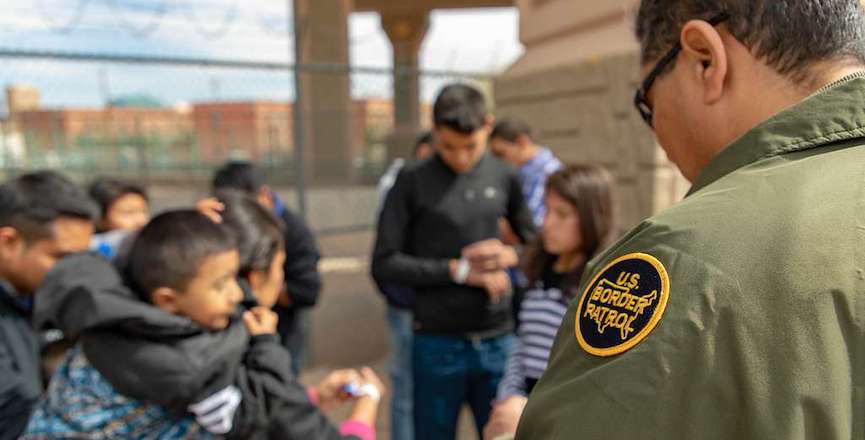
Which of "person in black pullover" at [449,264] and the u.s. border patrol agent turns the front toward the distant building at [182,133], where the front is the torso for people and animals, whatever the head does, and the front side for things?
the u.s. border patrol agent

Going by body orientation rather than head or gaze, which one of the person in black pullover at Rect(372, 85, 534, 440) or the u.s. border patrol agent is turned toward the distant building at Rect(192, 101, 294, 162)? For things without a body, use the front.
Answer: the u.s. border patrol agent

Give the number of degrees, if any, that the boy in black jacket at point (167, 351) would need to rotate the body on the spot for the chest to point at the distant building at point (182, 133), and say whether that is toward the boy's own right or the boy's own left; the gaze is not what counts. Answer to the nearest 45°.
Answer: approximately 90° to the boy's own left

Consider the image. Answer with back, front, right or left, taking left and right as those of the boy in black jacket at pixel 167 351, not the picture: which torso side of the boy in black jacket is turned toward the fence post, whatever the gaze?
left

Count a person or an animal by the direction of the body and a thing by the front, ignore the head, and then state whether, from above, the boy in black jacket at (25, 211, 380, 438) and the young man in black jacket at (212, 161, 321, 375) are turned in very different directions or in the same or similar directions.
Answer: very different directions

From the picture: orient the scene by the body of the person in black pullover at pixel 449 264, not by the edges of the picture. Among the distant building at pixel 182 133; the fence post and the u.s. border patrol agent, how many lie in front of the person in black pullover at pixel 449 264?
1

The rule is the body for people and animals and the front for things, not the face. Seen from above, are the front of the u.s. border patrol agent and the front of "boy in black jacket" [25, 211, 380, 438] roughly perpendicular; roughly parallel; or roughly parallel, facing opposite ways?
roughly perpendicular

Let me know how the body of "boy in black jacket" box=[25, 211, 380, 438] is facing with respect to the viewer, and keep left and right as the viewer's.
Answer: facing to the right of the viewer

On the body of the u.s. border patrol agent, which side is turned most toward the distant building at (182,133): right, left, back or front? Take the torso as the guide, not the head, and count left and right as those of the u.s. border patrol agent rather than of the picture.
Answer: front

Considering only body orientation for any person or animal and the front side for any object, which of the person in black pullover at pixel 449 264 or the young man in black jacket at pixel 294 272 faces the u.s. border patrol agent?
the person in black pullover at pixel 449 264

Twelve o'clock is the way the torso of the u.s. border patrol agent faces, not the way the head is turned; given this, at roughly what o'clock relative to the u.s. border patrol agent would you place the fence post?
The fence post is roughly at 12 o'clock from the u.s. border patrol agent.

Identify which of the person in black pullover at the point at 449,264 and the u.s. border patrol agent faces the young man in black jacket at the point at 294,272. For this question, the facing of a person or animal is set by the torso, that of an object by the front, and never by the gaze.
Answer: the u.s. border patrol agent

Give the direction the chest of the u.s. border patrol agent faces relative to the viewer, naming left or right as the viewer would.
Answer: facing away from the viewer and to the left of the viewer

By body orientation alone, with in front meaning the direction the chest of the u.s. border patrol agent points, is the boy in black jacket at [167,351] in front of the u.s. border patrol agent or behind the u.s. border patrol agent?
in front
